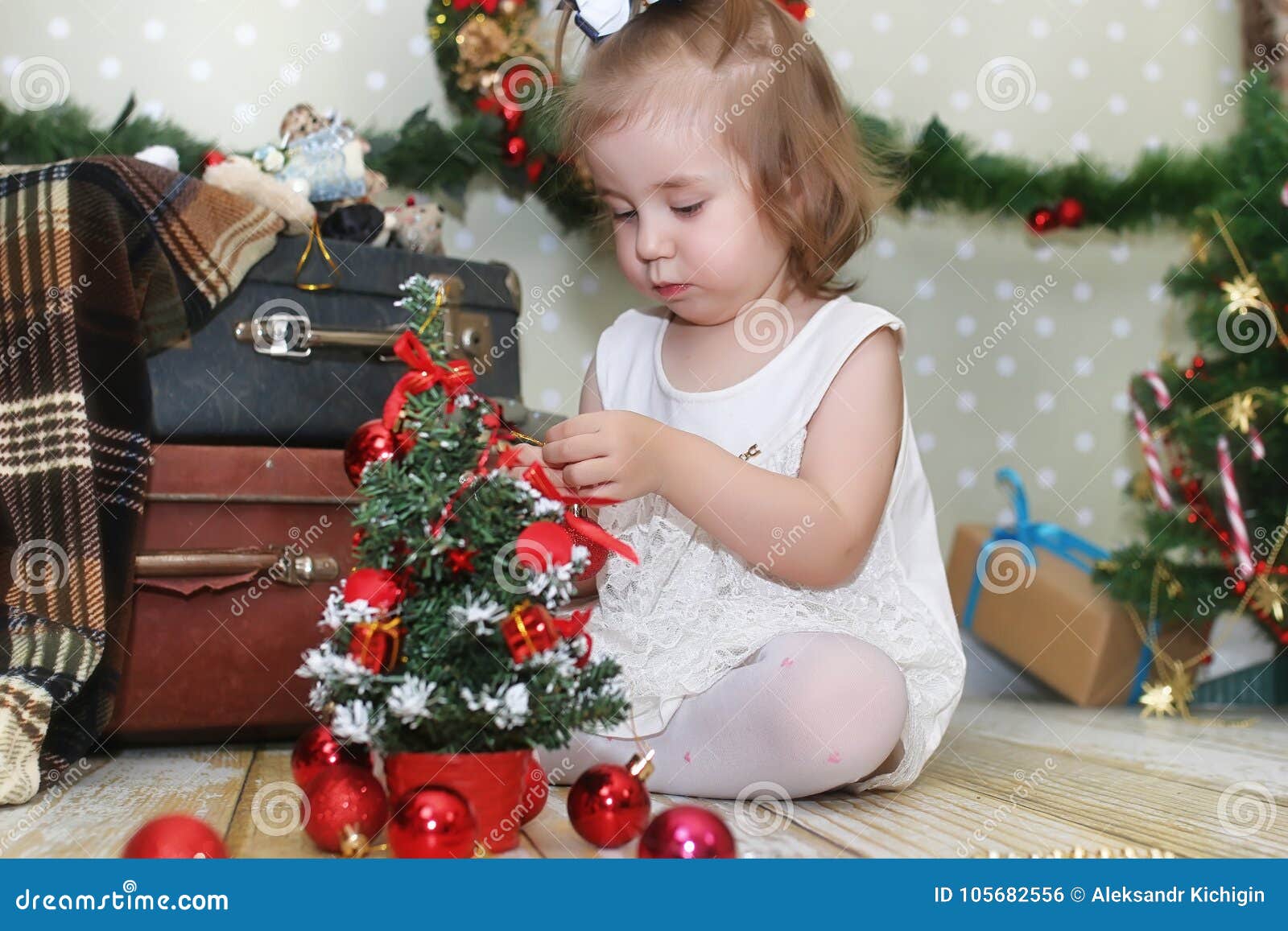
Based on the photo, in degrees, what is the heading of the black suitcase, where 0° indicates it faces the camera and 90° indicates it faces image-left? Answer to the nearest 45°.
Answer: approximately 0°

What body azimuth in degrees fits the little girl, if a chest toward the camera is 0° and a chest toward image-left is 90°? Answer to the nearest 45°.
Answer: approximately 45°

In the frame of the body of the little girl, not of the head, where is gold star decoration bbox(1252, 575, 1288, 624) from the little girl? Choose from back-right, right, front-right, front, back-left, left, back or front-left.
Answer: back
